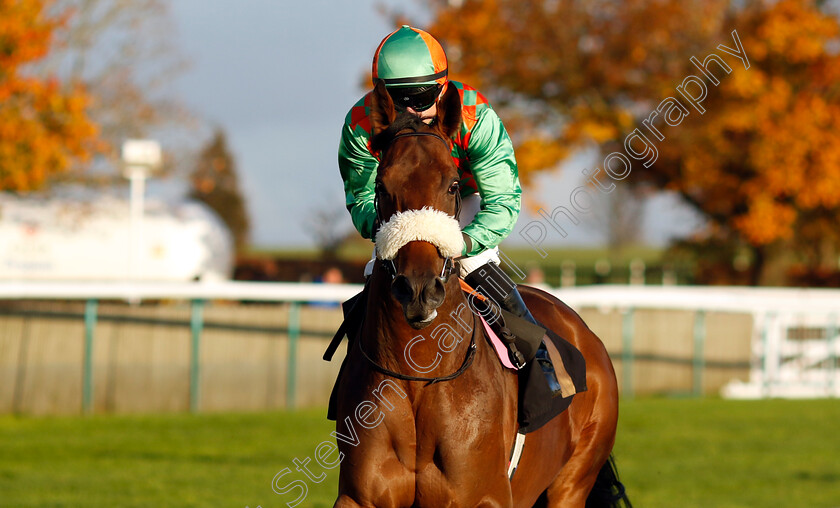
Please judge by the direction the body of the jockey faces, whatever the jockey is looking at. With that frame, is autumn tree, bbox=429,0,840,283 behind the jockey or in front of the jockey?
behind

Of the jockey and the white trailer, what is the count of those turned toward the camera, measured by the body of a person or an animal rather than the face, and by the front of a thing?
1

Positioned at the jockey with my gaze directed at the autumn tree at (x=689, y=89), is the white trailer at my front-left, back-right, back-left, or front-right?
front-left

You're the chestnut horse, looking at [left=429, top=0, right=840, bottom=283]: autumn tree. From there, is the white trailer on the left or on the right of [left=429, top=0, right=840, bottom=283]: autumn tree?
left

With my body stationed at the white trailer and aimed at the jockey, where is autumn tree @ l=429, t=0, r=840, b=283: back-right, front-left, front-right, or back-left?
front-left

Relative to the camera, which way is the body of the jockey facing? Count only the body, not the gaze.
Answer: toward the camera

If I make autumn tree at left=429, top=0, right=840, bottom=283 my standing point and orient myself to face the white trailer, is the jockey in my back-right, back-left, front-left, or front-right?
front-left
